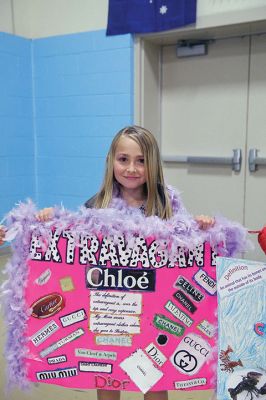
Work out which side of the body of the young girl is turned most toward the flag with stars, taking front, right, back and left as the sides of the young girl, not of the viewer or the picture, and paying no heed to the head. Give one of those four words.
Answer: back

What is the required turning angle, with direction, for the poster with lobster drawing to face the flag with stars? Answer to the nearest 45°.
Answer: approximately 180°

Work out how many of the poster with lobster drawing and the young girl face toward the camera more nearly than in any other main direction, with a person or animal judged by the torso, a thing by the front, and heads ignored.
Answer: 2

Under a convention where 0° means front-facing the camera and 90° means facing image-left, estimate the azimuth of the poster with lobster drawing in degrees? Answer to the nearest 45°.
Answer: approximately 0°
